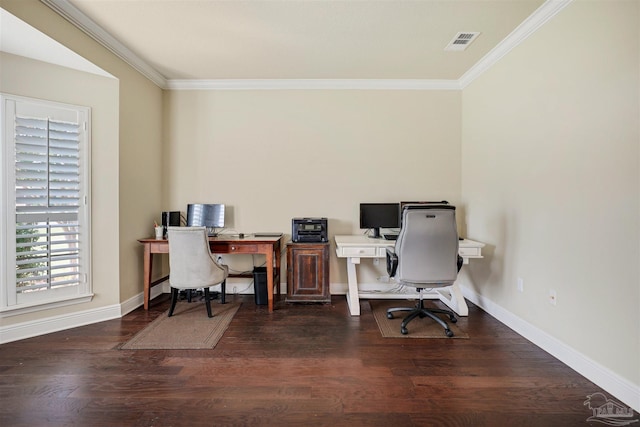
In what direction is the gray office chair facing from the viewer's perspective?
away from the camera

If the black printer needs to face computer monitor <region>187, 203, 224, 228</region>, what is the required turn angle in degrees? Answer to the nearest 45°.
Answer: approximately 90° to its right

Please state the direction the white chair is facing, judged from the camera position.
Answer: facing away from the viewer and to the right of the viewer

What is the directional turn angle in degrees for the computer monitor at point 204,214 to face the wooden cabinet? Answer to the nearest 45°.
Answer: approximately 45° to its left

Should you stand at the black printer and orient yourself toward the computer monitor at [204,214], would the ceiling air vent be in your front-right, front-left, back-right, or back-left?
back-left

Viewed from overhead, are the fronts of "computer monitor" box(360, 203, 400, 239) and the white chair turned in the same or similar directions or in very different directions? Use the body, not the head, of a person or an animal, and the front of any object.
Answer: very different directions

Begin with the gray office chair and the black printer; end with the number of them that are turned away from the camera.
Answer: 1

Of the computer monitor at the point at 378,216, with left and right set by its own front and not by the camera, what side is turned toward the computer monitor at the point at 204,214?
right

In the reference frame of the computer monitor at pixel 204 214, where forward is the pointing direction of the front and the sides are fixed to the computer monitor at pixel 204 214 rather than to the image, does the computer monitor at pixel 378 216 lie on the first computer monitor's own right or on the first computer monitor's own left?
on the first computer monitor's own left

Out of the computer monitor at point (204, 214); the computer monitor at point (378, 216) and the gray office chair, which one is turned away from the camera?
the gray office chair

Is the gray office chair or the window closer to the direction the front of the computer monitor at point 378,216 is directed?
the gray office chair

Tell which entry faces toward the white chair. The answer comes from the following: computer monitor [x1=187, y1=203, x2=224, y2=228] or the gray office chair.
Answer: the computer monitor

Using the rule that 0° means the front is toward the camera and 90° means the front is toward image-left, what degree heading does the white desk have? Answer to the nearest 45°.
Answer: approximately 0°
